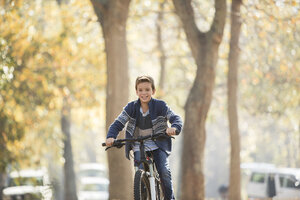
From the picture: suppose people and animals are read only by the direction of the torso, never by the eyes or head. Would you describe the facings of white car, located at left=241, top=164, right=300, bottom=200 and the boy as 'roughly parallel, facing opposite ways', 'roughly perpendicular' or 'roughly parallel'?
roughly perpendicular

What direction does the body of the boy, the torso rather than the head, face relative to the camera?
toward the camera

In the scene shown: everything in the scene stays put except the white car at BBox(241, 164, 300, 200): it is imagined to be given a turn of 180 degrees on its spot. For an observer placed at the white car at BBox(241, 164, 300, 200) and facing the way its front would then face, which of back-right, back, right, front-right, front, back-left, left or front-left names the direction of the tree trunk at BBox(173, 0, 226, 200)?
left

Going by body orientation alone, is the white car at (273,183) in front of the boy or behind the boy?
behind

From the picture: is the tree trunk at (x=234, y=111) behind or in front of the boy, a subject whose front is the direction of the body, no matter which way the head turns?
behind

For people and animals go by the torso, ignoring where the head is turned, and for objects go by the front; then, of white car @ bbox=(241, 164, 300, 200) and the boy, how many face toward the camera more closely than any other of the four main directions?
1

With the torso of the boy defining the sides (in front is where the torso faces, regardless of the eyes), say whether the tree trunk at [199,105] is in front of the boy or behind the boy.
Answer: behind

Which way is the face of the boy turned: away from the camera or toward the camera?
toward the camera

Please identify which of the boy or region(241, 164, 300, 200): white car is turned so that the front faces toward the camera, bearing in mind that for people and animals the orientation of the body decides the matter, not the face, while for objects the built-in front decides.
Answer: the boy
